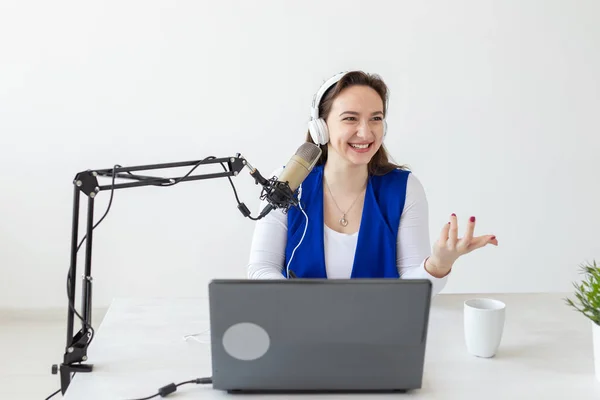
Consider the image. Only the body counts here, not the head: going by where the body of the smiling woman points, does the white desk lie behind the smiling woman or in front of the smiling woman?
in front

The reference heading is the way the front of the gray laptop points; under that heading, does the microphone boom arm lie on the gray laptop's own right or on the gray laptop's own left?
on the gray laptop's own left

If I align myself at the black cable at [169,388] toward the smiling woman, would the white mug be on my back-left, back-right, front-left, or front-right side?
front-right

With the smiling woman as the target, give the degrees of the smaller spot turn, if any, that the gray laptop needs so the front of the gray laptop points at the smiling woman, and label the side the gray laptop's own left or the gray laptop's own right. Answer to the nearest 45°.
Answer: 0° — it already faces them

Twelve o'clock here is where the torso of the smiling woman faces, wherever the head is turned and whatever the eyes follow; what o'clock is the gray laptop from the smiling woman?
The gray laptop is roughly at 12 o'clock from the smiling woman.

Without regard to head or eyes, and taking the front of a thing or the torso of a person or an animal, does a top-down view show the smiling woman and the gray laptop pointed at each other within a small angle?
yes

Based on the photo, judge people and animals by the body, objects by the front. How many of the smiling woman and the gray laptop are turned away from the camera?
1

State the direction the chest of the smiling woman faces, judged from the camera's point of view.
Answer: toward the camera

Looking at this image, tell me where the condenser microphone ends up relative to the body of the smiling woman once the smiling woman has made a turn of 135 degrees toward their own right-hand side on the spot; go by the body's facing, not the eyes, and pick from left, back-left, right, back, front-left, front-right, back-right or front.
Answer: back-left

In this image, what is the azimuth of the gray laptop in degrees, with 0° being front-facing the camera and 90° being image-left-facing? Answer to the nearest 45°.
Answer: approximately 180°

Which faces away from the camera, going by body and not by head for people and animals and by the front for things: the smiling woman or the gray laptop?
the gray laptop

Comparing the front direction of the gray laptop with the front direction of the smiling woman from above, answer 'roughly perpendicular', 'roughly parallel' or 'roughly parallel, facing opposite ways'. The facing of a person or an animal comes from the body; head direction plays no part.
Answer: roughly parallel, facing opposite ways

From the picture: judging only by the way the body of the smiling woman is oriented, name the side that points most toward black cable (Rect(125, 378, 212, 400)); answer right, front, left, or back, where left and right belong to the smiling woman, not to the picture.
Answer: front

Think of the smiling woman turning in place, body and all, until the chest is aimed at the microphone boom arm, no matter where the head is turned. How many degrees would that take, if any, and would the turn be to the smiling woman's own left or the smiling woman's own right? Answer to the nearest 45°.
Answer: approximately 45° to the smiling woman's own right
